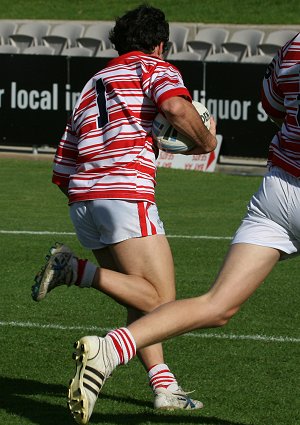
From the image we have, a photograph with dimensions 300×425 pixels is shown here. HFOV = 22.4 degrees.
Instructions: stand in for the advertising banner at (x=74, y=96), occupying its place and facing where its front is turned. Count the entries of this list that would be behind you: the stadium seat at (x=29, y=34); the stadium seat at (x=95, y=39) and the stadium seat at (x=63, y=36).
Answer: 3

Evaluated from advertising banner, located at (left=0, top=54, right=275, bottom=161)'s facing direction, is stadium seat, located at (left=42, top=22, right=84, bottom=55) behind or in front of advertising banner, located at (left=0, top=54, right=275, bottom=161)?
behind

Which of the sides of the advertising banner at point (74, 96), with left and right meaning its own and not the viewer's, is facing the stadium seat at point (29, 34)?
back

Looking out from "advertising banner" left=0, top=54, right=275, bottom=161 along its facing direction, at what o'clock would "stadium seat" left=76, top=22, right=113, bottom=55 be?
The stadium seat is roughly at 6 o'clock from the advertising banner.

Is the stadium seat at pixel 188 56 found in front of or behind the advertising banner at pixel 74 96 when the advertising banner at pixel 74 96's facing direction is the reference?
behind

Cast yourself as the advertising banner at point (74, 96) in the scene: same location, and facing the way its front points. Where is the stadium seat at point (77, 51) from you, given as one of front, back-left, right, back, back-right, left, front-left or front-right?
back

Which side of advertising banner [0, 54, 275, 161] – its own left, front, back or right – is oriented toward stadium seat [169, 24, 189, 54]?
back

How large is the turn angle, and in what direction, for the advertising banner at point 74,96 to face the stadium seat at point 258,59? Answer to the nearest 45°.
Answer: approximately 135° to its left

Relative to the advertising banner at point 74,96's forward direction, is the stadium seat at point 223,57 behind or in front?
behind

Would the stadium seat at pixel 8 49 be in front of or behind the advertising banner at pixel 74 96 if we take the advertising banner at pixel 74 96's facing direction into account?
behind

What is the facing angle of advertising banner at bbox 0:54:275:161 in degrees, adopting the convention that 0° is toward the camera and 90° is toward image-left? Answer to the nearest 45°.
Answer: approximately 0°
